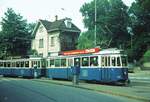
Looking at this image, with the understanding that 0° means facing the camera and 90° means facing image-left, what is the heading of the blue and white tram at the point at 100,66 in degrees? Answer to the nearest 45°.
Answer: approximately 315°
